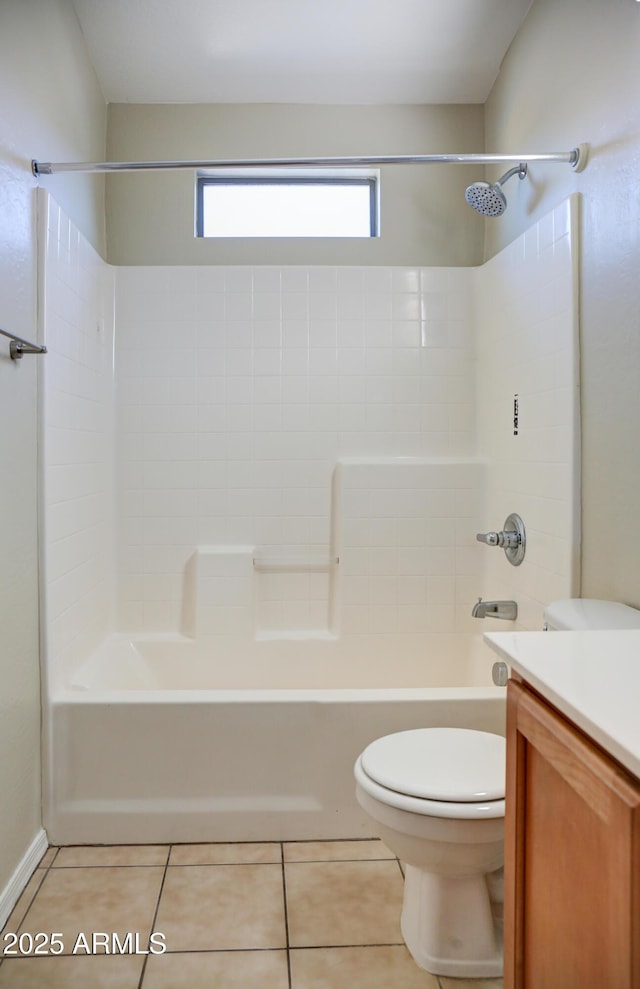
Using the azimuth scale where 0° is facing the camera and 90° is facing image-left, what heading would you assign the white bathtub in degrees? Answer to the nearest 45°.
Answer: approximately 0°

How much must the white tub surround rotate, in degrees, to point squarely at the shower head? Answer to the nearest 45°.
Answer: approximately 45° to its left

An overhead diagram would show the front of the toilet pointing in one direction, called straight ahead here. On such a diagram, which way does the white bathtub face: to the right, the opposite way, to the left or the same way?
to the left

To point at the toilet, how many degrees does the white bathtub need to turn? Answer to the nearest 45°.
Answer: approximately 45° to its left

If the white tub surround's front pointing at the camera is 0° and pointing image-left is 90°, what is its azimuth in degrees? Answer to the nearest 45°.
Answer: approximately 0°

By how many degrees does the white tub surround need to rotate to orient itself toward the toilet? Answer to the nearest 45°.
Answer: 0° — it already faces it

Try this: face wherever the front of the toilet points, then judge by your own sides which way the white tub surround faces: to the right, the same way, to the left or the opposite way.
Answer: to the left

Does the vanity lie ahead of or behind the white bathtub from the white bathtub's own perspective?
ahead

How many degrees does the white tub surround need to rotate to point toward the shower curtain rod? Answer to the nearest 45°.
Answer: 0° — it already faces it

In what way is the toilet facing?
to the viewer's left
